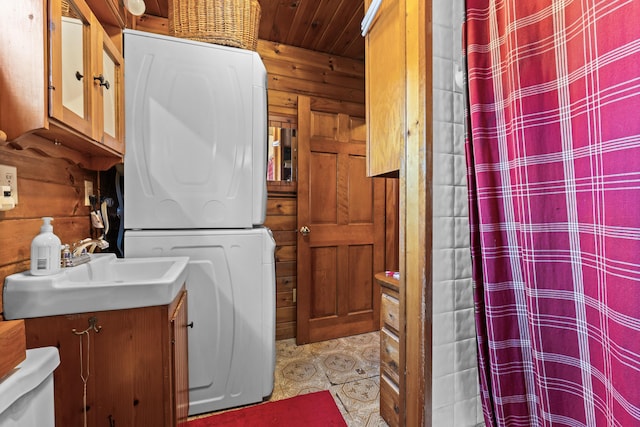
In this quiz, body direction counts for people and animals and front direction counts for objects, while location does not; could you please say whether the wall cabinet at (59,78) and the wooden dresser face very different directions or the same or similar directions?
very different directions

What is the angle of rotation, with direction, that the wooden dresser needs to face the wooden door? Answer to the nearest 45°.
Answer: approximately 45° to its right

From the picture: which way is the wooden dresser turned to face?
to the viewer's left

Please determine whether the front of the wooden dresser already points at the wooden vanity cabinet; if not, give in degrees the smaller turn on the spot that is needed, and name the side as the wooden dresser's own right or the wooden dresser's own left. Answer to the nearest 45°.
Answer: approximately 45° to the wooden dresser's own left

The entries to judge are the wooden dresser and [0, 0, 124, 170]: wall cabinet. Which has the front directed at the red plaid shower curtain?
the wall cabinet

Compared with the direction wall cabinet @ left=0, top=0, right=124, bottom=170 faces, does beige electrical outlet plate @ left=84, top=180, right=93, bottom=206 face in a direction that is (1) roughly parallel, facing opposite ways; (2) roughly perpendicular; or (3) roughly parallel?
roughly parallel

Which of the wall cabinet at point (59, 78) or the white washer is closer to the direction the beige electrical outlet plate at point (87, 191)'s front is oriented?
the white washer

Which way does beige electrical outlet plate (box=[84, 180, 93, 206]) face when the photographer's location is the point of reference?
facing the viewer and to the right of the viewer

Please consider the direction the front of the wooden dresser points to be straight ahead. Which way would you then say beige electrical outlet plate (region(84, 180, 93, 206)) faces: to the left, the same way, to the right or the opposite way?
the opposite way

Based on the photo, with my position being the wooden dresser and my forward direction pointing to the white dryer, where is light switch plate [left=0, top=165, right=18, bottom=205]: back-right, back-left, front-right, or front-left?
front-left
